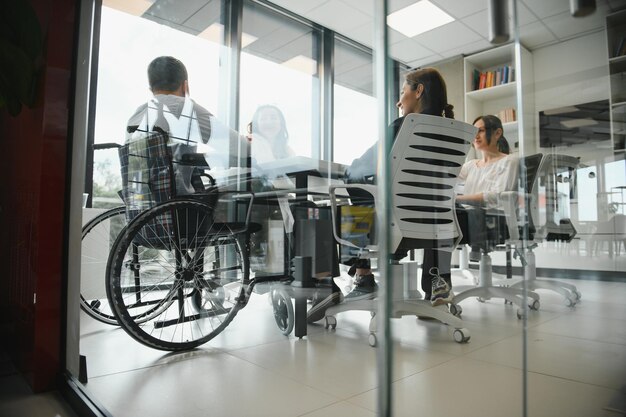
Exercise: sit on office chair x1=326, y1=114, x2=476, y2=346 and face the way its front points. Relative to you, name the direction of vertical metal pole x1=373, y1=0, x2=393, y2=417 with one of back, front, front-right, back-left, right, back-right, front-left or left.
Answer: back-left

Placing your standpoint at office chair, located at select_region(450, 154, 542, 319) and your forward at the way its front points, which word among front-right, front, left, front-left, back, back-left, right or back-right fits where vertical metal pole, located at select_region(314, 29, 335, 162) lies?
front-right

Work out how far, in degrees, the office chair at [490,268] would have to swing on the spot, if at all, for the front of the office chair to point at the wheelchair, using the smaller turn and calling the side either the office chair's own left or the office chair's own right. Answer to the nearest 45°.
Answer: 0° — it already faces it

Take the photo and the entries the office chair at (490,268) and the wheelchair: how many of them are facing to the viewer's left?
1

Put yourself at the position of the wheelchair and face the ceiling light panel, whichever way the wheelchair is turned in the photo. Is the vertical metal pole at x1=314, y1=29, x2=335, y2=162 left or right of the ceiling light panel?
left

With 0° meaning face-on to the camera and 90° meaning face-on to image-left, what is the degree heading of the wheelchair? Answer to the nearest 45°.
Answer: approximately 225°

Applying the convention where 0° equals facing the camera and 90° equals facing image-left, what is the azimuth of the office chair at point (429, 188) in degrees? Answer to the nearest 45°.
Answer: approximately 135°

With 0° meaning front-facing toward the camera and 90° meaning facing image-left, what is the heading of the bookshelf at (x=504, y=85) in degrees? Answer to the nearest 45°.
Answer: approximately 45°

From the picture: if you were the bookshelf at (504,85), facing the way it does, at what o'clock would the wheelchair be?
The wheelchair is roughly at 2 o'clock from the bookshelf.

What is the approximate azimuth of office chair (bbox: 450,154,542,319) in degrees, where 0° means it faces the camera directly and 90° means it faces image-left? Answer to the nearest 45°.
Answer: approximately 90°
